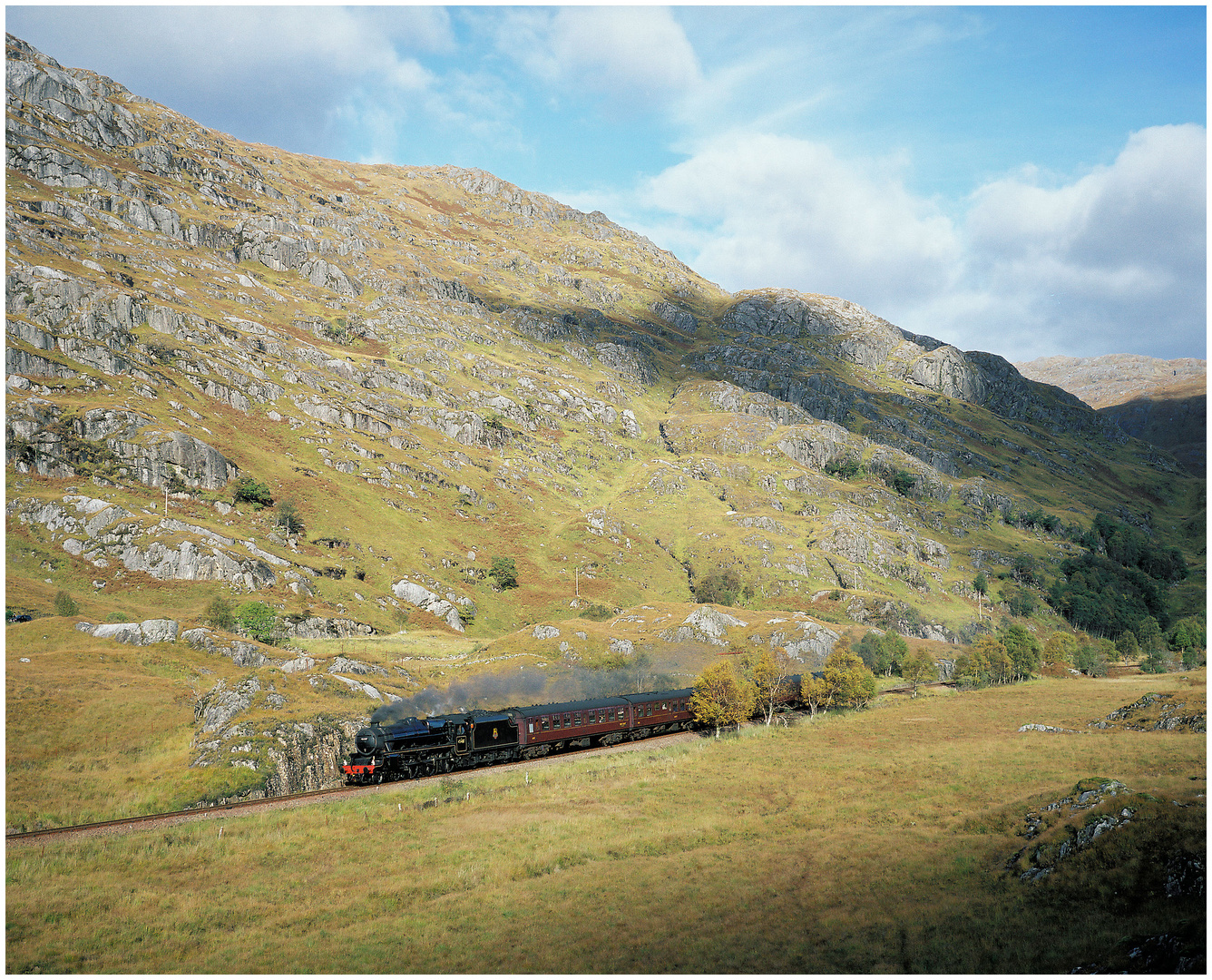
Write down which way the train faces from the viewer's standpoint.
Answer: facing the viewer and to the left of the viewer
